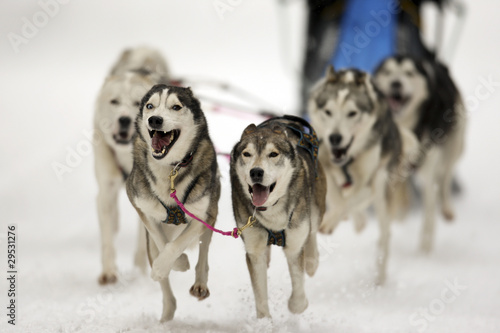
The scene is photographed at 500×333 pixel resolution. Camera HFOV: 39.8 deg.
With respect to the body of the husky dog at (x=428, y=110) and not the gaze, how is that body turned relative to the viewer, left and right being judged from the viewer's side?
facing the viewer and to the left of the viewer

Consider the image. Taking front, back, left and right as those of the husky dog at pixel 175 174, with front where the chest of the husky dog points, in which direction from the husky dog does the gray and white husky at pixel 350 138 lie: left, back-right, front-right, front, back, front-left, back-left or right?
back-left

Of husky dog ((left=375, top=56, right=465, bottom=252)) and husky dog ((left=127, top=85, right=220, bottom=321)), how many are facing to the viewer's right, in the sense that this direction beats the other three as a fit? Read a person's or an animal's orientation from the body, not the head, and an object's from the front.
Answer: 0

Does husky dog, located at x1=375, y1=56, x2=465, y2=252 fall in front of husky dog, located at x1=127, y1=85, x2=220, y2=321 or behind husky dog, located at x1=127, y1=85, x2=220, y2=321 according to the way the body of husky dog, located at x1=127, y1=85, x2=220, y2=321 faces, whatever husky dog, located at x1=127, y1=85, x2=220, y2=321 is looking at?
behind

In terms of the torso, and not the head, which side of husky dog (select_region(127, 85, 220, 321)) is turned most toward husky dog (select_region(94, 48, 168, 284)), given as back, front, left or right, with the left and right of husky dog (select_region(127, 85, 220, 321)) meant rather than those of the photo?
back

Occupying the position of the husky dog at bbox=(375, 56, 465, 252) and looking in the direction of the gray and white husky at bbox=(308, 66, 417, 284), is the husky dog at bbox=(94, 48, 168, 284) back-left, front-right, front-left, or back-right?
front-right

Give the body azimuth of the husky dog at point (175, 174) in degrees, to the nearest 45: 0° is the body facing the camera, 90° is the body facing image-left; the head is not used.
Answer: approximately 0°
